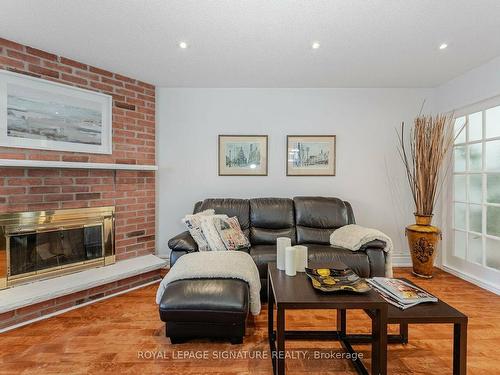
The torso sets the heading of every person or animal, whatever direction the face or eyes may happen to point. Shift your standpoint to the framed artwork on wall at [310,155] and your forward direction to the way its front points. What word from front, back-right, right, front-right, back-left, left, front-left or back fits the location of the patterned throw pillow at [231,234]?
front-right

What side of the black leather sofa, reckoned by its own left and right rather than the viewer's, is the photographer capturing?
front

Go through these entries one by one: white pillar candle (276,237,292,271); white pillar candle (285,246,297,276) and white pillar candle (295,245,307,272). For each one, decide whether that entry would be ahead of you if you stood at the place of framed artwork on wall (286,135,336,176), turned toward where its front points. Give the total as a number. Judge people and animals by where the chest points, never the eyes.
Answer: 3

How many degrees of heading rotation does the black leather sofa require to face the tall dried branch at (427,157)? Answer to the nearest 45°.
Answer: approximately 90° to its left

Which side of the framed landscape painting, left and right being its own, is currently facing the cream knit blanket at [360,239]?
front

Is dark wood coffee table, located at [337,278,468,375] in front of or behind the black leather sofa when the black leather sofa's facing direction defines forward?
in front

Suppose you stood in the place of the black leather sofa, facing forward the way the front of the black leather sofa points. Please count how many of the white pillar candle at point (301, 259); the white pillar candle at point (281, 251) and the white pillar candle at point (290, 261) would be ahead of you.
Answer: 3

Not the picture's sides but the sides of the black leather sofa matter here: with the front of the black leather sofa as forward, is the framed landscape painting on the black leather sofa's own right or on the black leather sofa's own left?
on the black leather sofa's own right

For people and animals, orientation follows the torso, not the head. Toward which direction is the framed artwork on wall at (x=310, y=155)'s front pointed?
toward the camera

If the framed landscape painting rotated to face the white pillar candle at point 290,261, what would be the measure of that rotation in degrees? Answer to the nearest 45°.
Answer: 0° — it already faces it

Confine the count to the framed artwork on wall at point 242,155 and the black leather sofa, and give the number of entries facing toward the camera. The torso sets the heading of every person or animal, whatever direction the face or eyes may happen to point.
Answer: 2

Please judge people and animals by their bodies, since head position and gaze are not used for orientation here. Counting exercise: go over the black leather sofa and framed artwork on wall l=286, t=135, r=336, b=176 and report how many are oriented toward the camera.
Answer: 2

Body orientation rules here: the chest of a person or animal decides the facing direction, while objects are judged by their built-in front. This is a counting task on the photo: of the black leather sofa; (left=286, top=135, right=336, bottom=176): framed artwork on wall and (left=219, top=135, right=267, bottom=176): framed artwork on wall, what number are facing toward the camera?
3

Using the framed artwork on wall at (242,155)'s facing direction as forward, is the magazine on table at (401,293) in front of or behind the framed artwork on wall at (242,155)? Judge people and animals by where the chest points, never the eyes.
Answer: in front

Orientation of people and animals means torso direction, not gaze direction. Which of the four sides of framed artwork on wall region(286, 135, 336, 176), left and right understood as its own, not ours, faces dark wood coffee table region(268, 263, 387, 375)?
front
